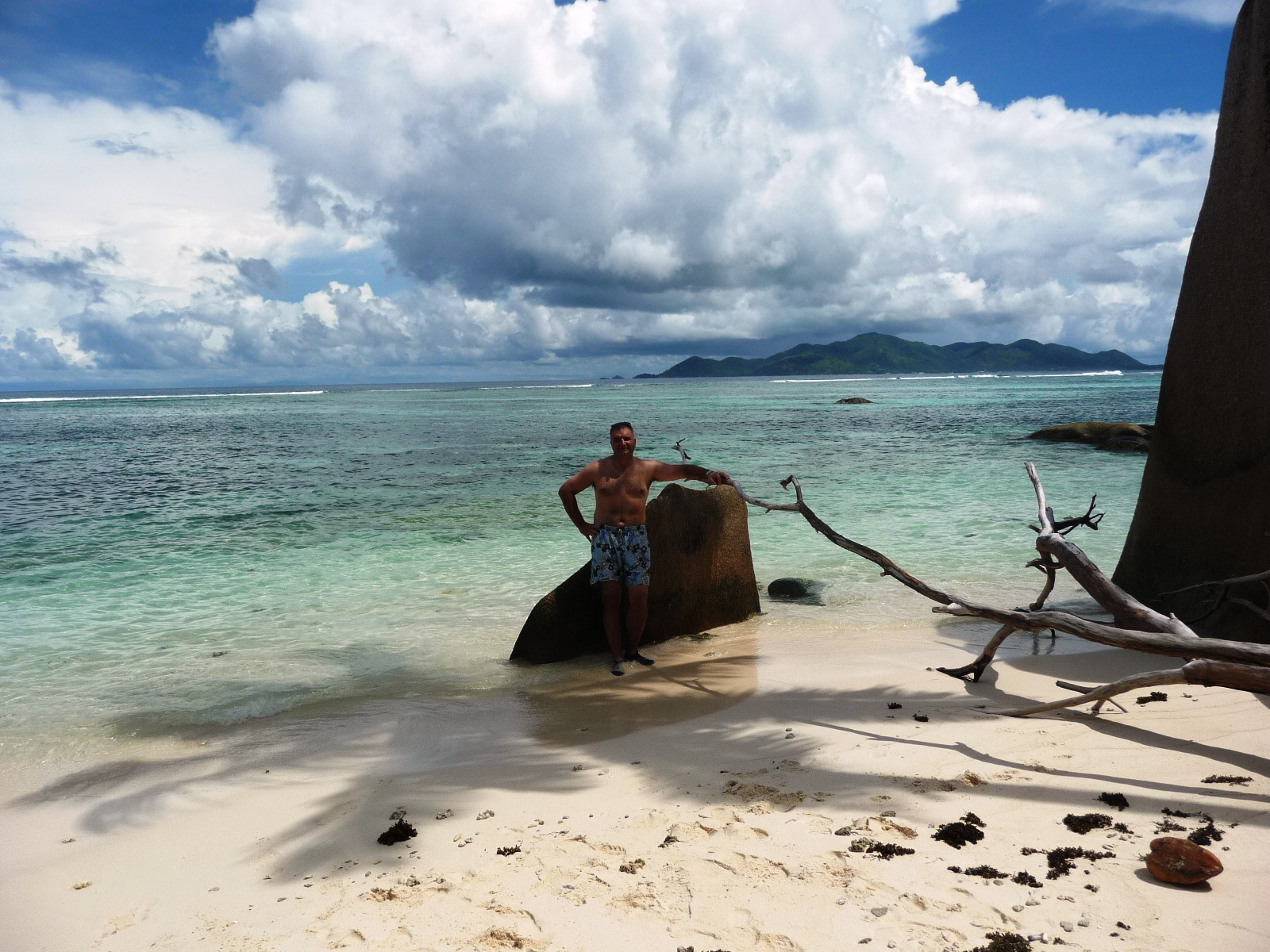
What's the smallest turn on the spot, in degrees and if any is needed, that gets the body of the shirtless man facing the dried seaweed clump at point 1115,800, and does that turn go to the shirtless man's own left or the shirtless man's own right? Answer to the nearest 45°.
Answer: approximately 45° to the shirtless man's own left

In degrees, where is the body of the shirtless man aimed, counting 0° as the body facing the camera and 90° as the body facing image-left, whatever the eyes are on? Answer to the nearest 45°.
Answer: approximately 0°

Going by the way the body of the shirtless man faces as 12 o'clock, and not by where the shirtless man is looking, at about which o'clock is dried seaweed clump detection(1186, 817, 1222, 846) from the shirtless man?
The dried seaweed clump is roughly at 11 o'clock from the shirtless man.

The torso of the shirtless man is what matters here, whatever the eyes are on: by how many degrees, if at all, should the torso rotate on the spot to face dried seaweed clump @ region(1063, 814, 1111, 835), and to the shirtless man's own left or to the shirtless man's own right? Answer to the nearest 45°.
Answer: approximately 45° to the shirtless man's own left

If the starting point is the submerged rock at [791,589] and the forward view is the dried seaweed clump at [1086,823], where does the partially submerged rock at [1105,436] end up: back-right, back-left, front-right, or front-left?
back-left

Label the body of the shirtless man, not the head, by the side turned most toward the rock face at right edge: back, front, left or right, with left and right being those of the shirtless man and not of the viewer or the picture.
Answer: left

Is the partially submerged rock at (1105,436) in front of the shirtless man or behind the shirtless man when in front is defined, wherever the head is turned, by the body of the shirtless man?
behind
